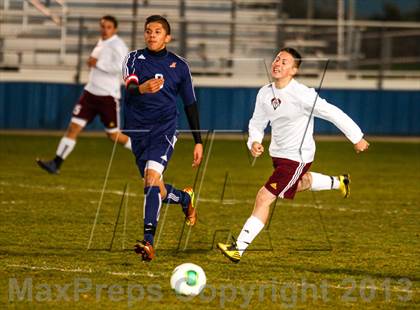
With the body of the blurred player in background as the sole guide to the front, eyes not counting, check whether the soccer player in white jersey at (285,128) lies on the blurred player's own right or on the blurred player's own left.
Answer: on the blurred player's own left

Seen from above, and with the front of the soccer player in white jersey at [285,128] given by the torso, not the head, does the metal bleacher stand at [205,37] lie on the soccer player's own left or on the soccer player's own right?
on the soccer player's own right

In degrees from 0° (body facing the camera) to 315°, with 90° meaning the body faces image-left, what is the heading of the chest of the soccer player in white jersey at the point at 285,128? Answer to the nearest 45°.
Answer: approximately 45°
